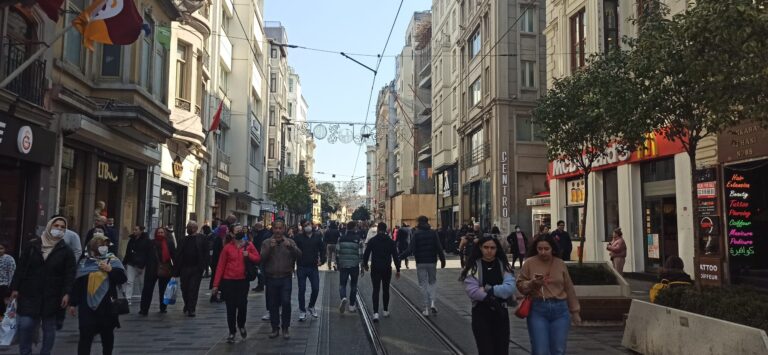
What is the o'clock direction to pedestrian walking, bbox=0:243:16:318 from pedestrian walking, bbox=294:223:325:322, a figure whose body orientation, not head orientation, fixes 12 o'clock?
pedestrian walking, bbox=0:243:16:318 is roughly at 2 o'clock from pedestrian walking, bbox=294:223:325:322.

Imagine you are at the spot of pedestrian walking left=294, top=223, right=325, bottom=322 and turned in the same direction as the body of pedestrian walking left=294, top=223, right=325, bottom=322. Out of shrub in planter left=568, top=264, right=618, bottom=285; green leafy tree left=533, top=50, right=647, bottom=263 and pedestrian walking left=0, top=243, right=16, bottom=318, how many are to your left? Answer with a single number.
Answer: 2

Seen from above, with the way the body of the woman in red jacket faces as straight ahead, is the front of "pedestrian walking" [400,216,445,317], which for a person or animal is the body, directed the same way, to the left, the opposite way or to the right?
the opposite way

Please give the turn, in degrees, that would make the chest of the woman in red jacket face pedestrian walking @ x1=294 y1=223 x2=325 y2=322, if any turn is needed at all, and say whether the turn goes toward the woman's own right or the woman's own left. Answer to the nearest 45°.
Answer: approximately 135° to the woman's own left

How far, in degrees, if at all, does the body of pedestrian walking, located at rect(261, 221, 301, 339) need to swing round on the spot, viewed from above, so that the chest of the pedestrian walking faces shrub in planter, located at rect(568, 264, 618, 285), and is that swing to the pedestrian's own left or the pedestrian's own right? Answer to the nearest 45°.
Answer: approximately 90° to the pedestrian's own left

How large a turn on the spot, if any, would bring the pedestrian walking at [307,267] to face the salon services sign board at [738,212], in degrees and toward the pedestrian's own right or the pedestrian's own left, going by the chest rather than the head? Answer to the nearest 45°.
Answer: approximately 90° to the pedestrian's own left

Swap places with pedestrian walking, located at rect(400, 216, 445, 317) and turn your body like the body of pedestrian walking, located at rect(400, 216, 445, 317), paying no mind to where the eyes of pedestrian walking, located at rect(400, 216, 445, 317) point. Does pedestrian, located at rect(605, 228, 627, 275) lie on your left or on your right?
on your right

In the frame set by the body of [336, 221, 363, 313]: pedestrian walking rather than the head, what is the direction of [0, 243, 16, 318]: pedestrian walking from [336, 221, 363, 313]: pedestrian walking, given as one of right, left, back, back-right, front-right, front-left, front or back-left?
back-left

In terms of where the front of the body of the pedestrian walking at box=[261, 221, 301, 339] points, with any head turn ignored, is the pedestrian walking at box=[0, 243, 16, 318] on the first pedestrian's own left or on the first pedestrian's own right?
on the first pedestrian's own right

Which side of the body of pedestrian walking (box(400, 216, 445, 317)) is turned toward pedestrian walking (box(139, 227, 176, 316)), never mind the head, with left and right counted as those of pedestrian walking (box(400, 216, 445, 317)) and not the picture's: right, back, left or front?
left

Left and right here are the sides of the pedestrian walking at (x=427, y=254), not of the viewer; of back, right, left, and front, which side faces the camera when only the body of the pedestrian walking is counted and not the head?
back

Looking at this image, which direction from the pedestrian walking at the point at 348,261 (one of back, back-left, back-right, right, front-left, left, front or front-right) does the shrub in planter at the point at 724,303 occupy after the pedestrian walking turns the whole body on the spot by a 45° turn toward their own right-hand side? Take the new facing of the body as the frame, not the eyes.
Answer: right
